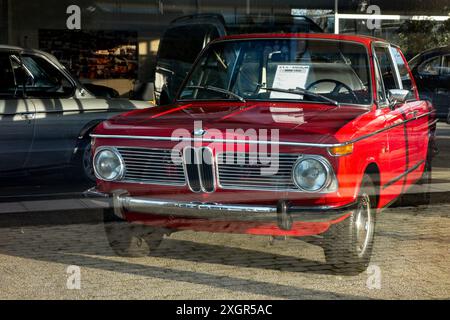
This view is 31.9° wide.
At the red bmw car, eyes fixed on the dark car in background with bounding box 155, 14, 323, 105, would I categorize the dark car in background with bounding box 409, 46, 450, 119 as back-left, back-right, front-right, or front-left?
front-right

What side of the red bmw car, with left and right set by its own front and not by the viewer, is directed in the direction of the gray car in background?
right

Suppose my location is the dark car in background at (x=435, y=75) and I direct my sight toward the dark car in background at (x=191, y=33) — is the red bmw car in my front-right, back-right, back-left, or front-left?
front-left

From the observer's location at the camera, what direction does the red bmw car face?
facing the viewer and to the left of the viewer

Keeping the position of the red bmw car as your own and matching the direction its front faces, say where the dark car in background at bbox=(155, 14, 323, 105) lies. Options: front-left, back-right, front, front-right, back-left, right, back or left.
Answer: back-right

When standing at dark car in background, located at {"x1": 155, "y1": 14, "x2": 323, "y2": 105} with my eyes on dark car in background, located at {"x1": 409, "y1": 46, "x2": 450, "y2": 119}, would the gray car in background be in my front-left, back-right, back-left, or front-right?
back-right

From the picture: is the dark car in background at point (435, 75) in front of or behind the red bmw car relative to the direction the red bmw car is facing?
behind

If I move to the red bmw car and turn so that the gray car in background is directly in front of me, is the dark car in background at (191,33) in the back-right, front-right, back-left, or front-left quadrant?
front-right

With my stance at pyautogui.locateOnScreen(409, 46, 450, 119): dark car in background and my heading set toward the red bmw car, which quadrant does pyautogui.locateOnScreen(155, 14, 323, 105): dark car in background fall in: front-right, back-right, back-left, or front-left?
front-right
